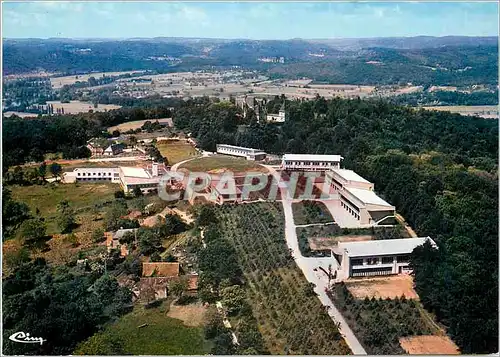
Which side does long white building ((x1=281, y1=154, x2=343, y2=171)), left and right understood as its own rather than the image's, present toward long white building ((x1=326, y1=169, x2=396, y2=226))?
front

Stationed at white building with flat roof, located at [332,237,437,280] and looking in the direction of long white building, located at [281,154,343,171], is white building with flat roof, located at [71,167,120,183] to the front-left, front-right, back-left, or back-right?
front-left

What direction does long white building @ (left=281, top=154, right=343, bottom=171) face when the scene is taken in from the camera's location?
facing the viewer

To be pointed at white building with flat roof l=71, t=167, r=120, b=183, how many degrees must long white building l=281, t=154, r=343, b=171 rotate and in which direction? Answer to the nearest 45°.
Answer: approximately 90° to its right

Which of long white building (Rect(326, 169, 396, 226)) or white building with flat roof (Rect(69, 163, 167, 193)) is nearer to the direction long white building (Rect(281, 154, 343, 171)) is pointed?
the long white building

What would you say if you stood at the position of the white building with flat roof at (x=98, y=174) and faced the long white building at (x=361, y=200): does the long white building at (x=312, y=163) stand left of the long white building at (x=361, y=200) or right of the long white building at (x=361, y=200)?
left

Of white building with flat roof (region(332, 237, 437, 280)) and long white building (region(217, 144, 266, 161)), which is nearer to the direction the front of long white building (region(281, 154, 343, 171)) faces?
the white building with flat roof

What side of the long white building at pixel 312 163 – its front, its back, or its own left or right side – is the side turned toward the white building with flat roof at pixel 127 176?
right

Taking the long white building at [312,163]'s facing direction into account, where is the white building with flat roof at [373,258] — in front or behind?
in front
